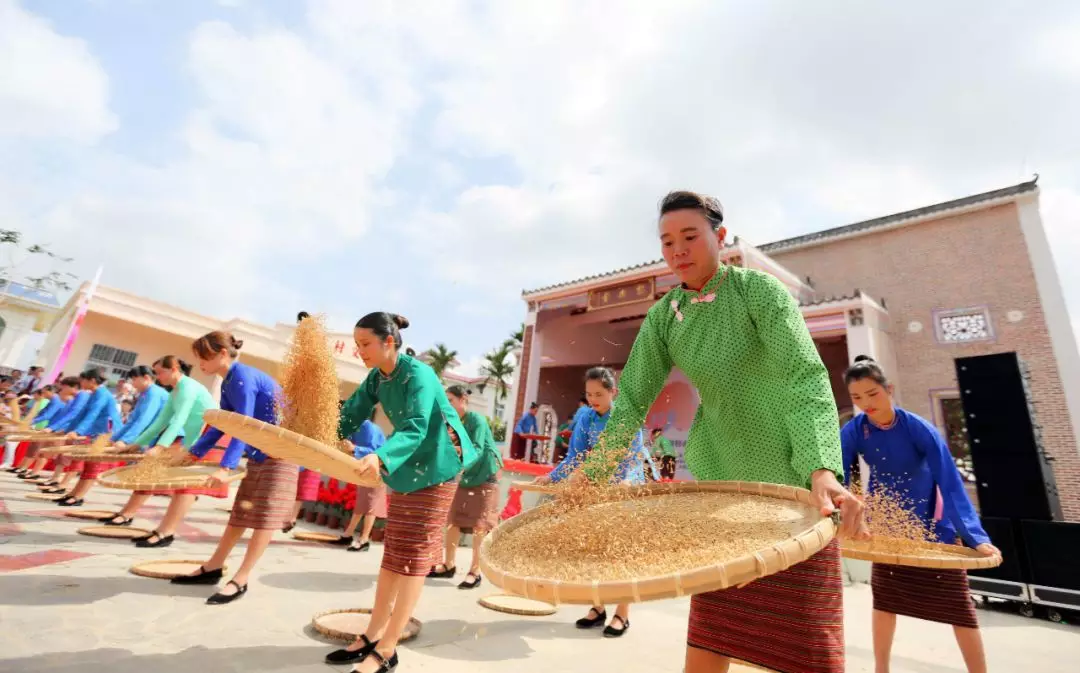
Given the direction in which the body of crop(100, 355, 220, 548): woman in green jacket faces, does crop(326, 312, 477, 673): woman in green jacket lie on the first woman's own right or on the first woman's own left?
on the first woman's own left

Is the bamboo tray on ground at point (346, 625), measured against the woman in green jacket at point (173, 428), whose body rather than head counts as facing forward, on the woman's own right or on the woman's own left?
on the woman's own left

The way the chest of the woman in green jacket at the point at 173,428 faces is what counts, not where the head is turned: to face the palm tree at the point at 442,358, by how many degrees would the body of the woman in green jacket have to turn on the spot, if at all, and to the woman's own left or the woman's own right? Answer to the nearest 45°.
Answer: approximately 135° to the woman's own right

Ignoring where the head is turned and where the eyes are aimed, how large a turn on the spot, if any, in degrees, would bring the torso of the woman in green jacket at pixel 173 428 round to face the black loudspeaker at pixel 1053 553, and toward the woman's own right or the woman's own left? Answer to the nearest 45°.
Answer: approximately 135° to the woman's own left

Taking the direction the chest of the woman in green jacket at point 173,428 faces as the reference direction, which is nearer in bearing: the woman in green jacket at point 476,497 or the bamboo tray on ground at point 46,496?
the bamboo tray on ground

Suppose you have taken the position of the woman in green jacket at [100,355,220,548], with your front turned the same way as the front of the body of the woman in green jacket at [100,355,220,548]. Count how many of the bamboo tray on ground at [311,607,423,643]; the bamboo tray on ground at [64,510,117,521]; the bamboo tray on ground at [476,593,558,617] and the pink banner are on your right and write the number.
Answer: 2

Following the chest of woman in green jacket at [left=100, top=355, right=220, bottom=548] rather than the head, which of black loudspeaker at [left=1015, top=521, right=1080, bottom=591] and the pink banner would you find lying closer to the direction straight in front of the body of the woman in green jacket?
the pink banner

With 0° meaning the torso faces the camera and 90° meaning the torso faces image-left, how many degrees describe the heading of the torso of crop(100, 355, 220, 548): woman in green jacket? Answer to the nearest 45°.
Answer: approximately 90°
